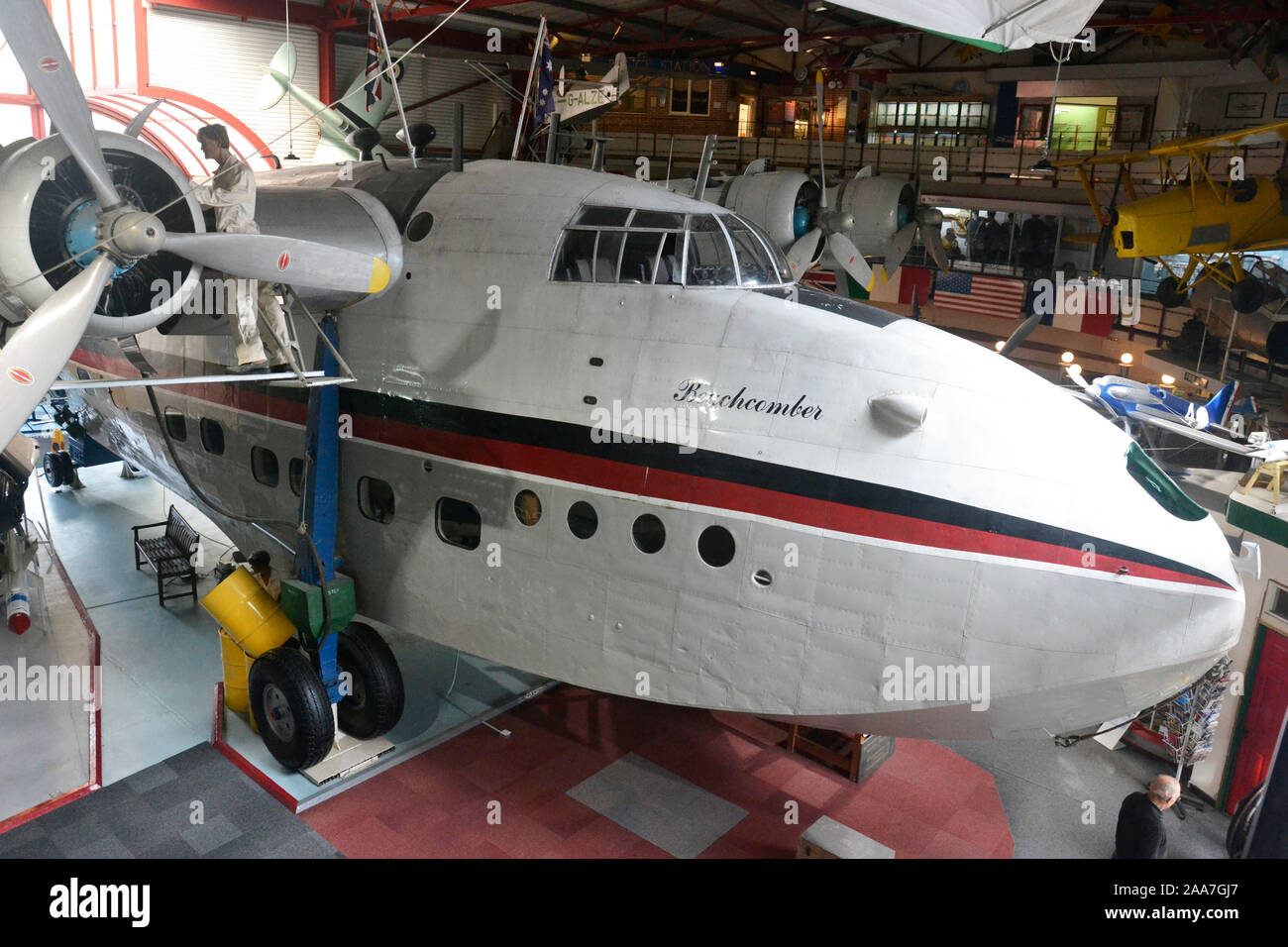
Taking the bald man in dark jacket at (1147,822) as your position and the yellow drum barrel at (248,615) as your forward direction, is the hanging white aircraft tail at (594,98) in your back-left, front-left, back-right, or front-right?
front-right

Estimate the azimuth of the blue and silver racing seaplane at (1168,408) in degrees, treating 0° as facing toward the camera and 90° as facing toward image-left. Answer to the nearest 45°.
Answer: approximately 45°

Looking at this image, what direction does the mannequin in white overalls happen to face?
to the viewer's left

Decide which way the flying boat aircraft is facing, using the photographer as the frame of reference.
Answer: facing the viewer and to the right of the viewer

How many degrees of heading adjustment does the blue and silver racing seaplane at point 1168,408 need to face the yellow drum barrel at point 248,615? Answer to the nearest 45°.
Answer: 0° — it already faces it

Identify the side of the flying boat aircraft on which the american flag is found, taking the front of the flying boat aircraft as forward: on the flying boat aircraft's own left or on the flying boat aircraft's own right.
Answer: on the flying boat aircraft's own left

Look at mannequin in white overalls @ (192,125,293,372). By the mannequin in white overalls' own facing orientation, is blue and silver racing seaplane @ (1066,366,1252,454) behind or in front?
behind

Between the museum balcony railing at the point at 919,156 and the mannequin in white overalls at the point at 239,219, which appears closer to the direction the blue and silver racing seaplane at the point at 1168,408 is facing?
the mannequin in white overalls

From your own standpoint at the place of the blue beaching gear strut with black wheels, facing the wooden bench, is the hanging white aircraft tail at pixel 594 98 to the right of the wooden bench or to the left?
right
